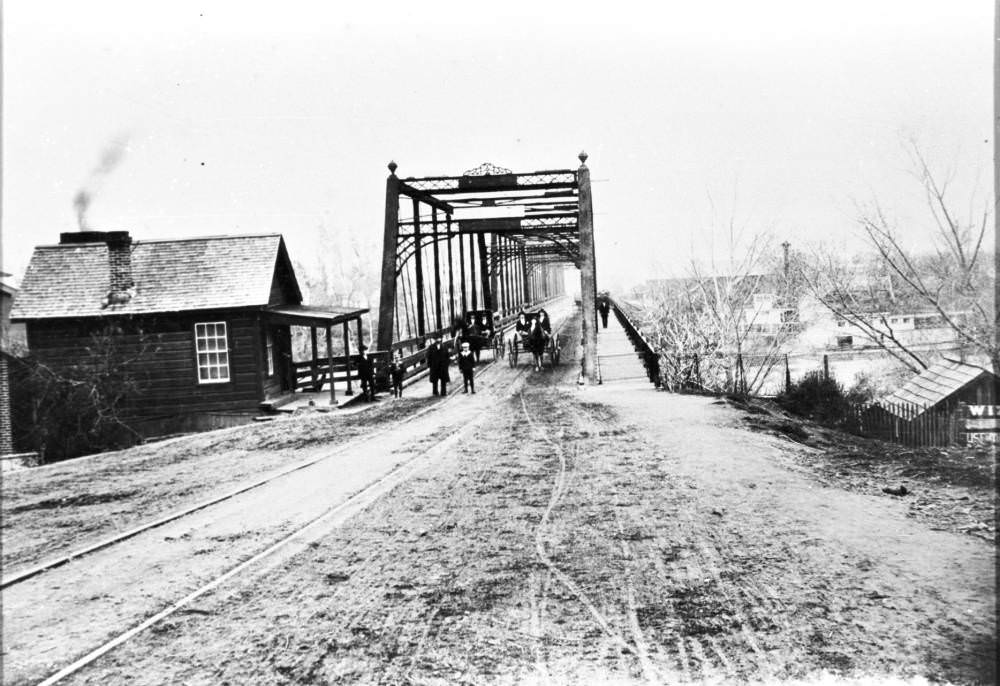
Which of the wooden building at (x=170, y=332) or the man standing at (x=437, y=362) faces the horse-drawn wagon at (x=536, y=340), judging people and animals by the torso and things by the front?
the wooden building

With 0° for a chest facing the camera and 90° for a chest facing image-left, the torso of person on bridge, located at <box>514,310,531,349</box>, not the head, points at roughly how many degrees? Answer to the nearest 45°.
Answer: approximately 0°

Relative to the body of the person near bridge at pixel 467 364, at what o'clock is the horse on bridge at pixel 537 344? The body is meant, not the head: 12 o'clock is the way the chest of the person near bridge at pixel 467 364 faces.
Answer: the horse on bridge at pixel 537 344 is roughly at 7 o'clock from the person near bridge at pixel 467 364.

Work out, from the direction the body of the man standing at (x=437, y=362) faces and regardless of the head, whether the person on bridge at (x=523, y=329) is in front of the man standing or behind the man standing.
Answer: behind

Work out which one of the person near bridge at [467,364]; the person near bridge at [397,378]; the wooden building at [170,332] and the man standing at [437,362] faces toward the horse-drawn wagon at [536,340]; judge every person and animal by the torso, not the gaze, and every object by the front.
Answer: the wooden building

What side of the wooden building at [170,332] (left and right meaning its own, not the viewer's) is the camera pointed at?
right

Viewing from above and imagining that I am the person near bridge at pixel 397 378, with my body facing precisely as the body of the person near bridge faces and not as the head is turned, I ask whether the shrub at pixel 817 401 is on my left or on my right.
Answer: on my left

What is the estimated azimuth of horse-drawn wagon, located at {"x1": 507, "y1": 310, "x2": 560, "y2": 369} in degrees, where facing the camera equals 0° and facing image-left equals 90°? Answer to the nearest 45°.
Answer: approximately 0°

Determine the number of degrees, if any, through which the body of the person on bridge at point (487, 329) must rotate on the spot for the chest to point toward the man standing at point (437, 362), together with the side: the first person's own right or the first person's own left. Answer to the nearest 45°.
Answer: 0° — they already face them
